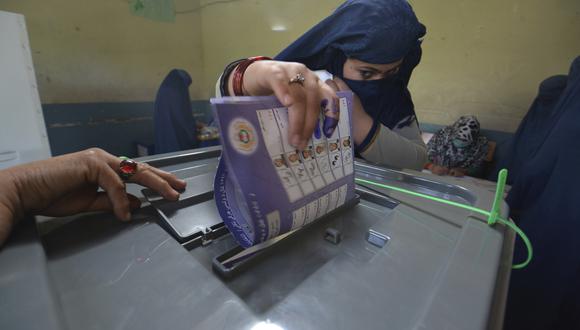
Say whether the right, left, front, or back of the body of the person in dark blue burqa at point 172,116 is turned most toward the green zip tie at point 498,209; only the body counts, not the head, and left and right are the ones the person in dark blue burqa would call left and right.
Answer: right

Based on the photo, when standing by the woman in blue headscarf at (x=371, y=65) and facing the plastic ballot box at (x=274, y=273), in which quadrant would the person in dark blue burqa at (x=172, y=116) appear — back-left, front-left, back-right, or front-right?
back-right

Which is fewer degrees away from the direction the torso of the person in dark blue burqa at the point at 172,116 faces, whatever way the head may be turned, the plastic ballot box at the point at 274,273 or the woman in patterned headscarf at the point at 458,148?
the woman in patterned headscarf

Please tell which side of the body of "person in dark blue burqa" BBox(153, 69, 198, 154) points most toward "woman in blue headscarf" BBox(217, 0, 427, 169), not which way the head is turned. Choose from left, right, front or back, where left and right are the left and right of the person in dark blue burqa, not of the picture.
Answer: right

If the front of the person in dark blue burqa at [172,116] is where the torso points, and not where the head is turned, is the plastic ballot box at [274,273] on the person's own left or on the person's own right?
on the person's own right
